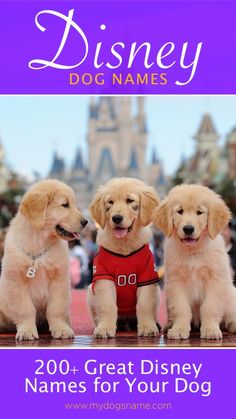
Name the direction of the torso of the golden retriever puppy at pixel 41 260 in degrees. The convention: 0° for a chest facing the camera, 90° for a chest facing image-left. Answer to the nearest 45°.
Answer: approximately 315°

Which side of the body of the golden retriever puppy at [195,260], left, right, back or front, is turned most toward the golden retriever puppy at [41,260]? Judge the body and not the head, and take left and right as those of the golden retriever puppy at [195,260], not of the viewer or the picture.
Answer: right

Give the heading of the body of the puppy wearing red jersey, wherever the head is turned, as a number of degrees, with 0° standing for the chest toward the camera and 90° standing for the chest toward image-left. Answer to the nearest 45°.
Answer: approximately 0°

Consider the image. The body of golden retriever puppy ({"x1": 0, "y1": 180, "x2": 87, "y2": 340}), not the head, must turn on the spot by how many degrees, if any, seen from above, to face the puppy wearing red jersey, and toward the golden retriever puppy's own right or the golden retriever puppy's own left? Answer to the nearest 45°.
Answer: approximately 45° to the golden retriever puppy's own left

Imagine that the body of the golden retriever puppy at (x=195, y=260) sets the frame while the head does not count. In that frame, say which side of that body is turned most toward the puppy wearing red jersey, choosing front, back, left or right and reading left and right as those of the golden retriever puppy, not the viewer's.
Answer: right

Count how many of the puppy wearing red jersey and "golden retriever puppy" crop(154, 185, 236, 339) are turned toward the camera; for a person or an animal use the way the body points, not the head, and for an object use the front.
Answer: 2

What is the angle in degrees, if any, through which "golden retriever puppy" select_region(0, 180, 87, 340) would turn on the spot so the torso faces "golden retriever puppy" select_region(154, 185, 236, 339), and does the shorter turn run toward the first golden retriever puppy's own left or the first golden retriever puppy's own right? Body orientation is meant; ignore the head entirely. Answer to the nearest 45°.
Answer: approximately 45° to the first golden retriever puppy's own left
